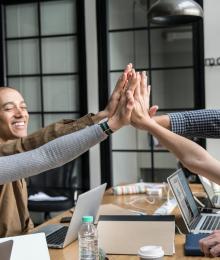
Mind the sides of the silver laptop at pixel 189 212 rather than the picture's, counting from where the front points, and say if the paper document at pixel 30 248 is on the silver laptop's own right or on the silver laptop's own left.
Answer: on the silver laptop's own right

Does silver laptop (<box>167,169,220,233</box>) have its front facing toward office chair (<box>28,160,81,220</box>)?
no

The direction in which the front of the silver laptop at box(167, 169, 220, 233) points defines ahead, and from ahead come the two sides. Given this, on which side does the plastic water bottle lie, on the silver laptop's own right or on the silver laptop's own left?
on the silver laptop's own right

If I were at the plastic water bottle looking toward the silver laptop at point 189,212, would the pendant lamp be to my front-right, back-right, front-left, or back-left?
front-left

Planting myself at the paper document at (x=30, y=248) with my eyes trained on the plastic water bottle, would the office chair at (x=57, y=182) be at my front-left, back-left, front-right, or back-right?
front-left

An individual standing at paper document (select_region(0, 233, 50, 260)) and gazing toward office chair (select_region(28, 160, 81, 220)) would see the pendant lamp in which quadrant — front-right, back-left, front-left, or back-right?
front-right
